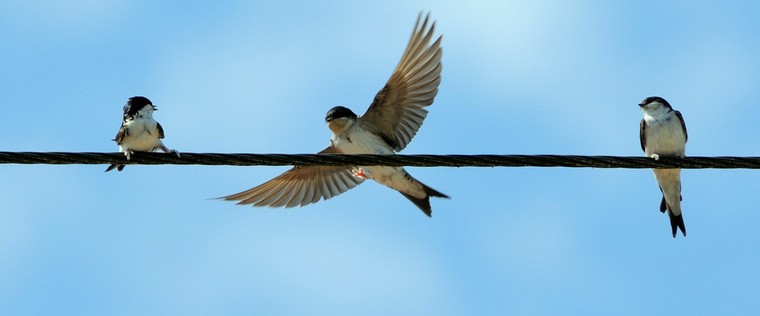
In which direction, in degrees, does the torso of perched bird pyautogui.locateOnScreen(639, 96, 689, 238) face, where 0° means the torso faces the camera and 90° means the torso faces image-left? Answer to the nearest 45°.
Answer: approximately 45°

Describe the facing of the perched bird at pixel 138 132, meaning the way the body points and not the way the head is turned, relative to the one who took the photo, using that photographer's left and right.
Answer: facing the viewer and to the right of the viewer

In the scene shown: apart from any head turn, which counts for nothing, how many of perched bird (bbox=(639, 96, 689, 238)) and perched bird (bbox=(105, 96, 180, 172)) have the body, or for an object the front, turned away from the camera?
0

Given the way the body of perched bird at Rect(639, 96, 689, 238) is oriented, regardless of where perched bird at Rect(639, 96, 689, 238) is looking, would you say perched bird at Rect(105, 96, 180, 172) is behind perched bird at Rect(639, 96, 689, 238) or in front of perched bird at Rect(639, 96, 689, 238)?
in front
